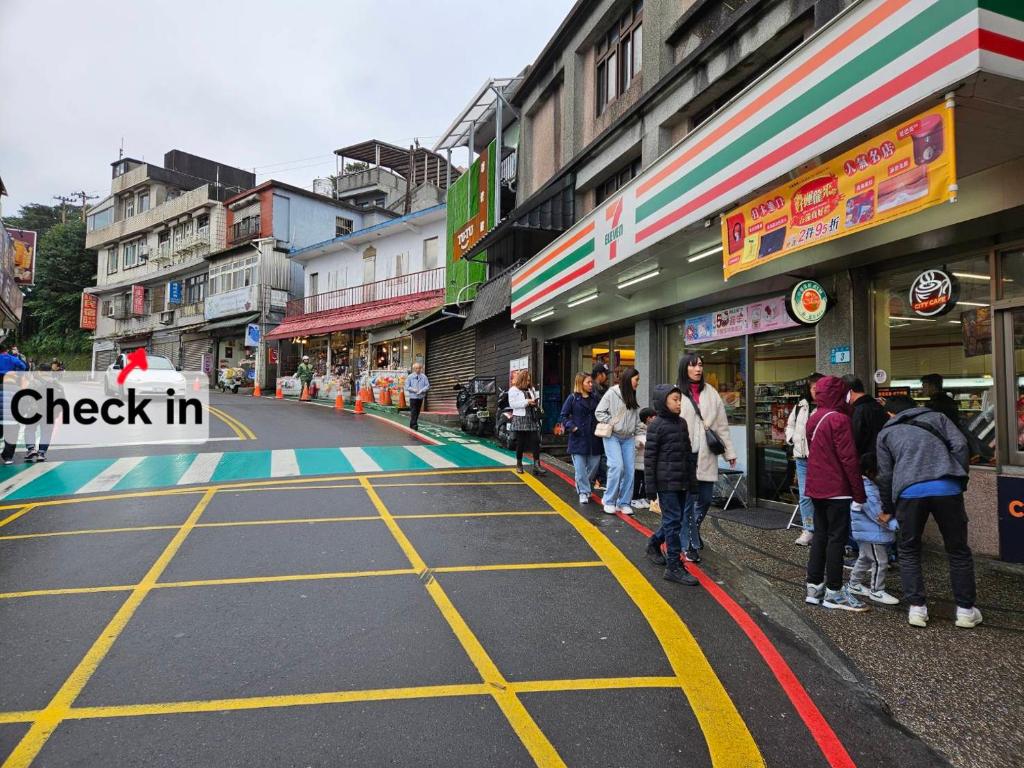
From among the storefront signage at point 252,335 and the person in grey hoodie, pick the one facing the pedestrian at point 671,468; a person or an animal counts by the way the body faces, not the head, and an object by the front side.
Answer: the storefront signage

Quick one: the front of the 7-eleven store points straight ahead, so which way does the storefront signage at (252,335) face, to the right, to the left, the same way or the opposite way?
to the left

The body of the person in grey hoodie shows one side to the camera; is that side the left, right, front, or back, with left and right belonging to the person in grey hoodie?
back

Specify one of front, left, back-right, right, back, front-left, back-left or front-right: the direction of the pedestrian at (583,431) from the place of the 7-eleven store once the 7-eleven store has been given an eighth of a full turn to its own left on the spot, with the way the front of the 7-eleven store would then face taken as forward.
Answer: right

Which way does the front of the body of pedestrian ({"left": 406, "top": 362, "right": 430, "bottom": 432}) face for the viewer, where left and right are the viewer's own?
facing the viewer

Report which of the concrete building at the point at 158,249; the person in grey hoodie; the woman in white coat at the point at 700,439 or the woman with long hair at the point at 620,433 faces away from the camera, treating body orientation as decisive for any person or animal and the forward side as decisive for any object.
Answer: the person in grey hoodie

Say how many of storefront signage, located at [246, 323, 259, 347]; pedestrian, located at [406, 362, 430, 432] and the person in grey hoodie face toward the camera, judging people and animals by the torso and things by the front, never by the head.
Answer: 2

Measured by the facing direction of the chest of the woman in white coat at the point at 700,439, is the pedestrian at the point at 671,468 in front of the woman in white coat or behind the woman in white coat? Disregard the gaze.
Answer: in front

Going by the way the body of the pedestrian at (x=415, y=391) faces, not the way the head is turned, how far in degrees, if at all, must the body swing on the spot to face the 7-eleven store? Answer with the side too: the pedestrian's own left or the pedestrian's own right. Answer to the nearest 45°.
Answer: approximately 45° to the pedestrian's own left

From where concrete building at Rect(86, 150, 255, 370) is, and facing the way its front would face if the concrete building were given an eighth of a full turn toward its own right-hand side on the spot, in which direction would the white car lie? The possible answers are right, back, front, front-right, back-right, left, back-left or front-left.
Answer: left

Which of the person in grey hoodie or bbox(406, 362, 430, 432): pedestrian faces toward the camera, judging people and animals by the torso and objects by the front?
the pedestrian
